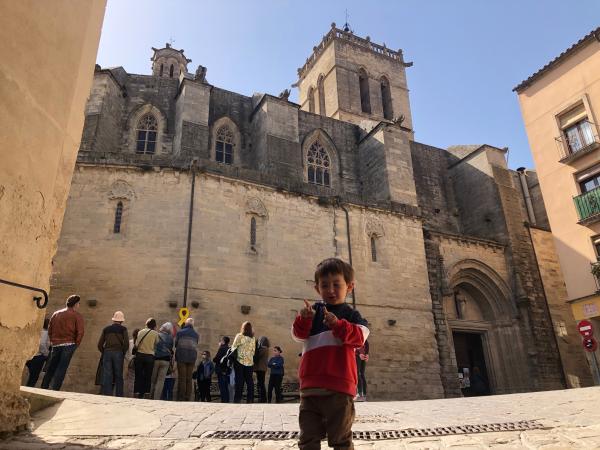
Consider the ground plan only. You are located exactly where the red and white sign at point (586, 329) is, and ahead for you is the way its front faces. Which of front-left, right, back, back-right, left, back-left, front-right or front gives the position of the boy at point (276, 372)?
front-right

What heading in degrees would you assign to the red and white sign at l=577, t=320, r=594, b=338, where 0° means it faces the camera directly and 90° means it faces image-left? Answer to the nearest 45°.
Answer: approximately 0°

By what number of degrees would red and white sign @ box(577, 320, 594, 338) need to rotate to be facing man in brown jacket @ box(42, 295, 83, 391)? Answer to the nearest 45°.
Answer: approximately 45° to its right

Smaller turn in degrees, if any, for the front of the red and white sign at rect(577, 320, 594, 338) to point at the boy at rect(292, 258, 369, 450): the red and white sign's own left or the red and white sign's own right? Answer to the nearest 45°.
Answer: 0° — it already faces them

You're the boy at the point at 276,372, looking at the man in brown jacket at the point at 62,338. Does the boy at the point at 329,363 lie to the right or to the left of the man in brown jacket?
left
